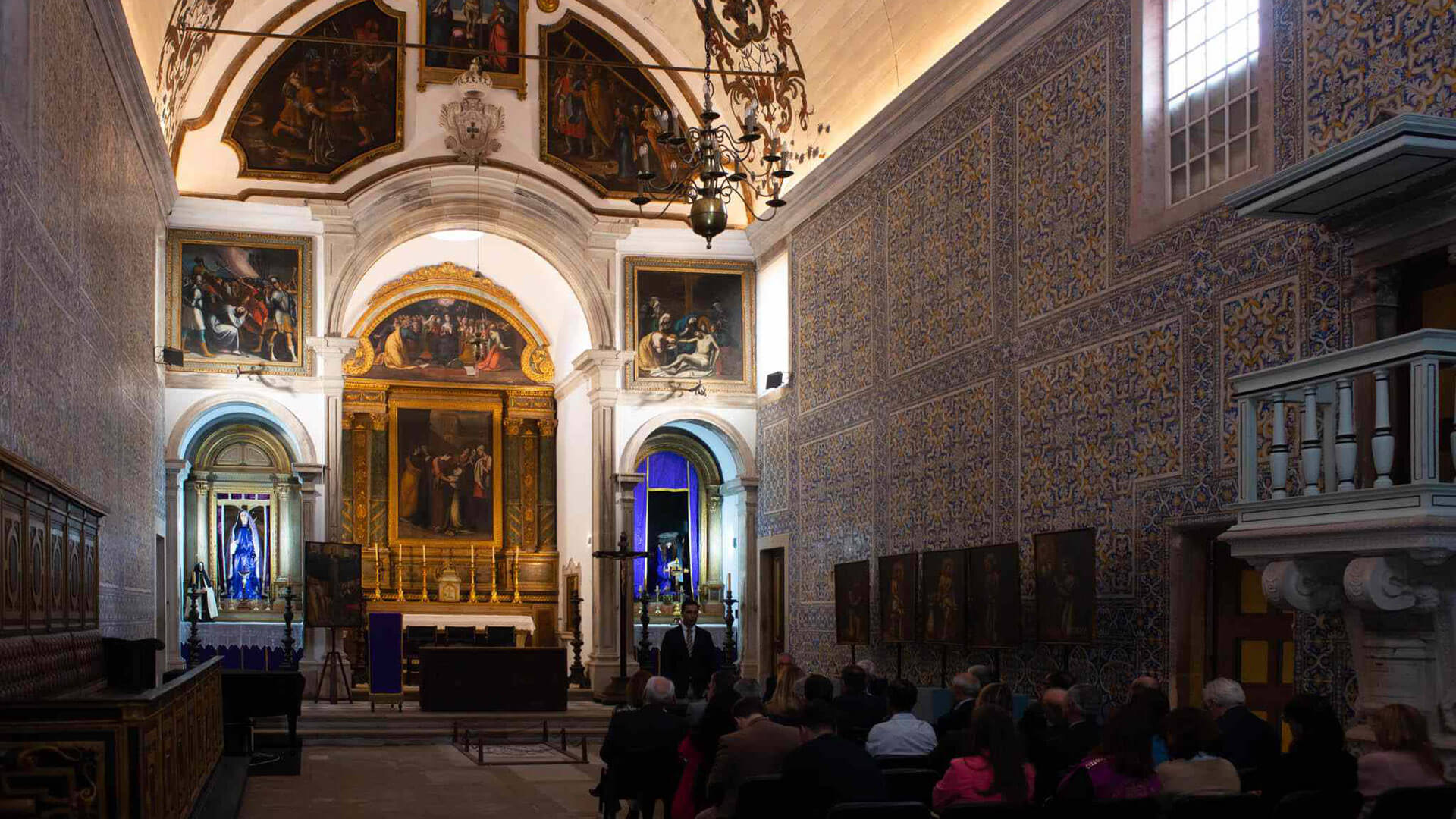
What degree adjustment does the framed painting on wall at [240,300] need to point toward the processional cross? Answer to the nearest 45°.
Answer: approximately 90° to its left

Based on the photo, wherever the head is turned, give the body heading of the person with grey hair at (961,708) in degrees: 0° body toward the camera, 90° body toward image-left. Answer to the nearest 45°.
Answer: approximately 135°

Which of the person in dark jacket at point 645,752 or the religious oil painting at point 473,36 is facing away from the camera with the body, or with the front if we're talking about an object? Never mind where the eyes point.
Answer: the person in dark jacket

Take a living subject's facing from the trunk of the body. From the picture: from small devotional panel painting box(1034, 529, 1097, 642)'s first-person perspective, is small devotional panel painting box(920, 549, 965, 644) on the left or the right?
on its right

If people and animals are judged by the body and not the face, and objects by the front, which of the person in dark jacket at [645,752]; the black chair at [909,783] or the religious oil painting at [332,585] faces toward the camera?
the religious oil painting

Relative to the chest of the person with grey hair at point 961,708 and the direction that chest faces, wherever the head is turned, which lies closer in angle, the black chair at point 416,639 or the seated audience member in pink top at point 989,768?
the black chair

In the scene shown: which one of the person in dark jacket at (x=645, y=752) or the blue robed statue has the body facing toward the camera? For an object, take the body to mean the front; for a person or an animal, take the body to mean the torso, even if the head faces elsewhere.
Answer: the blue robed statue

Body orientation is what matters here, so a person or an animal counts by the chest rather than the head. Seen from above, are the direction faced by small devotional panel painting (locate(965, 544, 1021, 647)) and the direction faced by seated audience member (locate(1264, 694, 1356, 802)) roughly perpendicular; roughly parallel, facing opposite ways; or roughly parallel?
roughly perpendicular

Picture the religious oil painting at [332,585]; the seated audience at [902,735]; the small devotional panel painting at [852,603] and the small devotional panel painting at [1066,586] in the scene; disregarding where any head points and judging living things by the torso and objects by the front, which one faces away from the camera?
the seated audience

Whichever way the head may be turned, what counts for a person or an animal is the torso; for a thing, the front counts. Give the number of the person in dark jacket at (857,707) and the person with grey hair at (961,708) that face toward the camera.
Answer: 0

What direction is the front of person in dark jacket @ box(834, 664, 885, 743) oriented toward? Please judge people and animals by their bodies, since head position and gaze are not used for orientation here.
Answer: away from the camera

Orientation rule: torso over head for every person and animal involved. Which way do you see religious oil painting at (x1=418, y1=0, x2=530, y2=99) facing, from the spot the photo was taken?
facing the viewer

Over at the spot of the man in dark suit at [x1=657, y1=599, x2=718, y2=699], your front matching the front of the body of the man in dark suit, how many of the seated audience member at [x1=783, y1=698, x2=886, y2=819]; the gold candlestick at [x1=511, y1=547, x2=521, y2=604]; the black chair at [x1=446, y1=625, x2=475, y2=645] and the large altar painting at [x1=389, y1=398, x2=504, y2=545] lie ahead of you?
1

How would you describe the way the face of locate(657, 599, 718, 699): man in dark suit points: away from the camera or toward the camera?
toward the camera

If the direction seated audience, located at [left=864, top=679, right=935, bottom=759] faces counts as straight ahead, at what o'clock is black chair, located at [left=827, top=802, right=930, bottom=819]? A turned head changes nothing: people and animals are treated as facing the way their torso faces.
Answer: The black chair is roughly at 6 o'clock from the seated audience.
